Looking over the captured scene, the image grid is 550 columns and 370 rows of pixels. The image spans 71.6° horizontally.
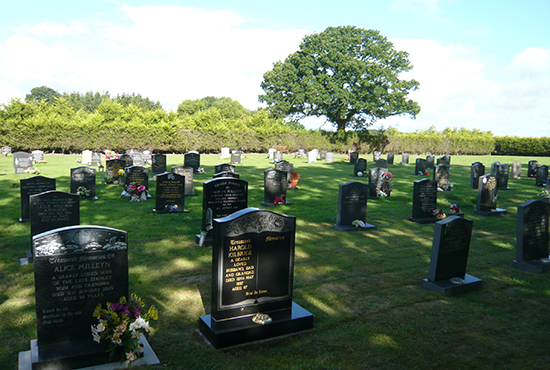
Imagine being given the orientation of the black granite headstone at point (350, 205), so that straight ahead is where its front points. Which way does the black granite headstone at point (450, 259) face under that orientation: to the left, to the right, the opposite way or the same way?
the same way

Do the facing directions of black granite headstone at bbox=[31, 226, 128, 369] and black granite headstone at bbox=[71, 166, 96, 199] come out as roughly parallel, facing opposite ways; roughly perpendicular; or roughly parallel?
roughly parallel

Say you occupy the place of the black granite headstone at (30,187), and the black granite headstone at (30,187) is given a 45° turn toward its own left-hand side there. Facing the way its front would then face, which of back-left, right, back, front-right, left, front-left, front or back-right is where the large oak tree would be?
left

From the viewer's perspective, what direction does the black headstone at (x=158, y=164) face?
toward the camera

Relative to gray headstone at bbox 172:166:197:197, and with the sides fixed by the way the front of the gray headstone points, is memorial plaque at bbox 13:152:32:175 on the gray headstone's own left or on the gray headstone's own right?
on the gray headstone's own right

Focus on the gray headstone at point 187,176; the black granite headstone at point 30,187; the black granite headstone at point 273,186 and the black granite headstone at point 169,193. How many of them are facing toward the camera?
4

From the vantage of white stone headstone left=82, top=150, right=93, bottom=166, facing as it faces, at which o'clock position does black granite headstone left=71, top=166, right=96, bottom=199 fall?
The black granite headstone is roughly at 12 o'clock from the white stone headstone.

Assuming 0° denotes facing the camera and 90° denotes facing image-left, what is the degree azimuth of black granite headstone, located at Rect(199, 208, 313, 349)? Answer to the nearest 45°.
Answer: approximately 315°

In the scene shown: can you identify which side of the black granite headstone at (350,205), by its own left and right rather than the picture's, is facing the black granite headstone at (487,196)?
left

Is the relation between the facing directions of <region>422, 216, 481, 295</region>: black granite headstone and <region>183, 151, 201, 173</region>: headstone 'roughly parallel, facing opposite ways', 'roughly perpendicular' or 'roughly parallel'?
roughly parallel

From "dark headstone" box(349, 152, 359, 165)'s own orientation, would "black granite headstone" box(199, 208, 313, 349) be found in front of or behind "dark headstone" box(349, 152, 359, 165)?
in front

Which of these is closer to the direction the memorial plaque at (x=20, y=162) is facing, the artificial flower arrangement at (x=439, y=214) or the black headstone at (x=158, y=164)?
the artificial flower arrangement

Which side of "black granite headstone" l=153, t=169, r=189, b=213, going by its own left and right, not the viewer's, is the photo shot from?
front

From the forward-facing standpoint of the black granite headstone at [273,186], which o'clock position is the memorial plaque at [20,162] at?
The memorial plaque is roughly at 4 o'clock from the black granite headstone.

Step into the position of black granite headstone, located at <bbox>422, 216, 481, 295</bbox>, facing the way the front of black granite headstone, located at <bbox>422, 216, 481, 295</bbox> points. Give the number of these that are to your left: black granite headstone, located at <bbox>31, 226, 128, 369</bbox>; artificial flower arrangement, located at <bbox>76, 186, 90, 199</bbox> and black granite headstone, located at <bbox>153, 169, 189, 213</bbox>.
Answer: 0

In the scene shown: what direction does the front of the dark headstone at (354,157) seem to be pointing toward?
toward the camera

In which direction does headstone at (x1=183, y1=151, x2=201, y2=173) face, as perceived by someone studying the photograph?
facing the viewer

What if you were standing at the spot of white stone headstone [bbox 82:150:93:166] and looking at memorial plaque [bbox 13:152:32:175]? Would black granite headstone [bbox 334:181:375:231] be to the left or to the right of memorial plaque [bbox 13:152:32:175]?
left

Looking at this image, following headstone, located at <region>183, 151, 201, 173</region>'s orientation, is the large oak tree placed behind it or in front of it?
behind

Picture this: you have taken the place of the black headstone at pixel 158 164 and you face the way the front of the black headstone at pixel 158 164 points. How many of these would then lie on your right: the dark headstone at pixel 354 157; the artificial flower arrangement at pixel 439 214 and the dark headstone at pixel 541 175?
0

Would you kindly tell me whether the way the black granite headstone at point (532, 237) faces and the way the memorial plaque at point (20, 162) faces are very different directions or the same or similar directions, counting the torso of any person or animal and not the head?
same or similar directions
